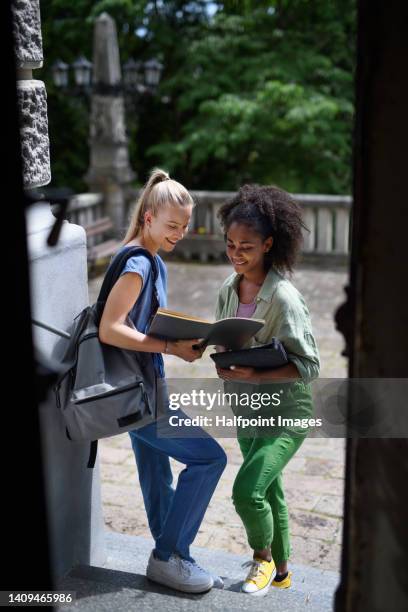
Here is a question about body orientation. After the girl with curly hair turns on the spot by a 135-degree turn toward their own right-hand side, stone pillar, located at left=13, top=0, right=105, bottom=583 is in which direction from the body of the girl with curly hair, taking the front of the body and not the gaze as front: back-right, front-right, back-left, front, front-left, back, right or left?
left

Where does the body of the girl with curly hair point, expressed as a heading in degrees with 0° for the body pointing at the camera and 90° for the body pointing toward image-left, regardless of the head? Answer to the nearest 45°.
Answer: approximately 45°

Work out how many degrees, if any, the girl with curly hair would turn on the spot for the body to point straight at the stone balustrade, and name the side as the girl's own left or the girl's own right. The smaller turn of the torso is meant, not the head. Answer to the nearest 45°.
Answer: approximately 135° to the girl's own right

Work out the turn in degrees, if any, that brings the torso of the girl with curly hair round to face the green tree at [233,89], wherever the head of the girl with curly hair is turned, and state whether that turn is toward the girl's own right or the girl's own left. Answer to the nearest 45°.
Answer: approximately 135° to the girl's own right

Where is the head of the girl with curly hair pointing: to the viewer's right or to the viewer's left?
to the viewer's left

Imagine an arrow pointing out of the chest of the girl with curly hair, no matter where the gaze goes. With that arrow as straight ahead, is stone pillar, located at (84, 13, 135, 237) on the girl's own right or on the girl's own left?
on the girl's own right
